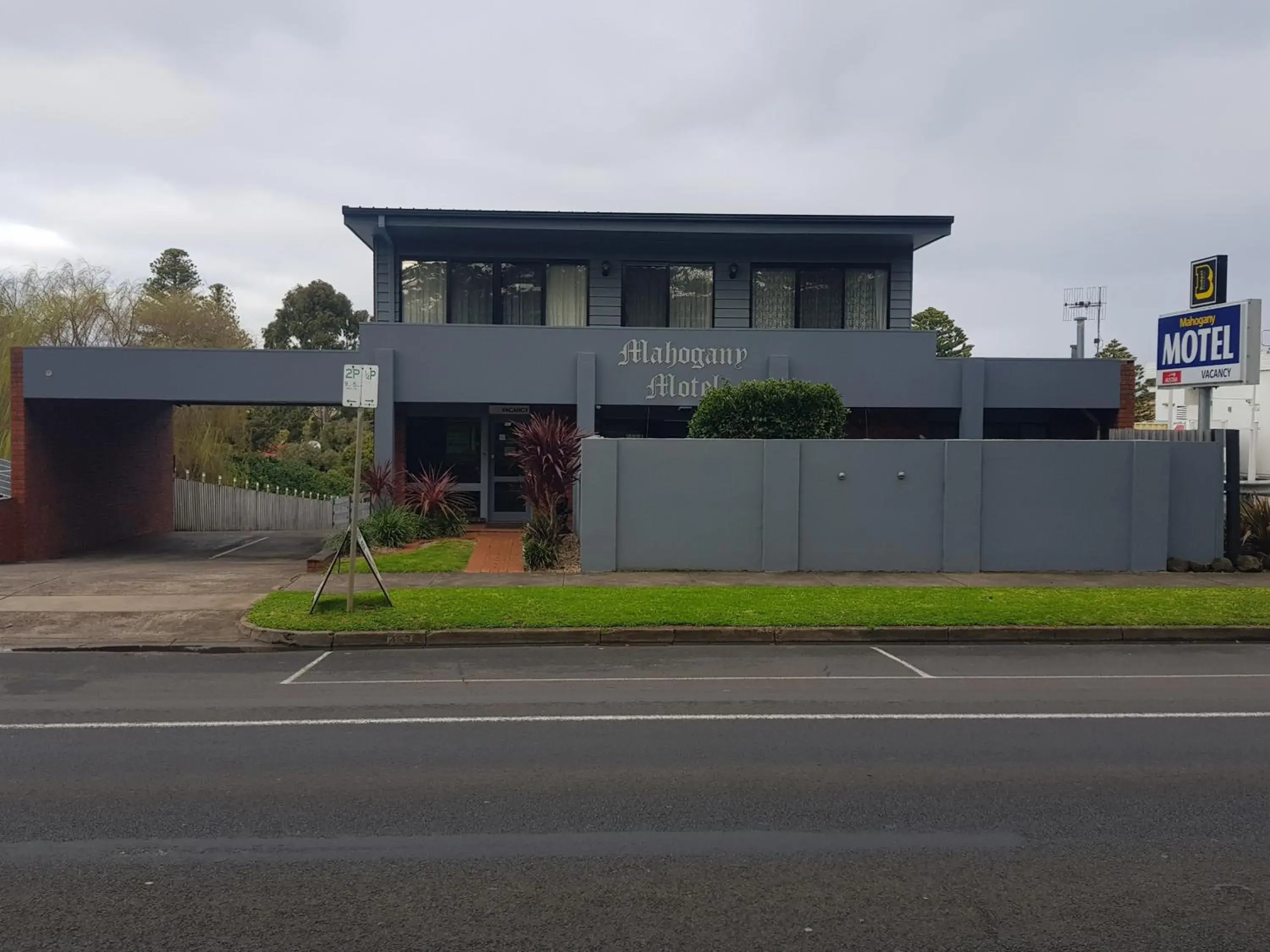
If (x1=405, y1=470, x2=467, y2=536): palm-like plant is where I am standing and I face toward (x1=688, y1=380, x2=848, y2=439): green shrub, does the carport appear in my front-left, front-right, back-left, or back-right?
back-right

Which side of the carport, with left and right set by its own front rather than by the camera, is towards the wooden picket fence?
back

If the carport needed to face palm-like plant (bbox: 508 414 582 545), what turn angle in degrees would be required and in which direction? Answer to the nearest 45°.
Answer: approximately 45° to its left

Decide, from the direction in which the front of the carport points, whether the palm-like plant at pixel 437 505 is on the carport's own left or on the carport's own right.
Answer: on the carport's own left

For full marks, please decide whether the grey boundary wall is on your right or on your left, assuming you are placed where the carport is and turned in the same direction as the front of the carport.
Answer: on your left

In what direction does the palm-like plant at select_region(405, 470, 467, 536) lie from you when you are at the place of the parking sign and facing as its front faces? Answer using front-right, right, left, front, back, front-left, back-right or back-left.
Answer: back

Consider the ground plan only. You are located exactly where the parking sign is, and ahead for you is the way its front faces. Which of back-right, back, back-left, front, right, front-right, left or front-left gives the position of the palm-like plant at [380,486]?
back

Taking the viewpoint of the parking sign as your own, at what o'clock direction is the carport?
The carport is roughly at 5 o'clock from the parking sign.

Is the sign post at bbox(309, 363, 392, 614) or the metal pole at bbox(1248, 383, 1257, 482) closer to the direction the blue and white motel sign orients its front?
the sign post

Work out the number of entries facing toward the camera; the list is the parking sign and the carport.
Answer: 2

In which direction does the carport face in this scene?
toward the camera

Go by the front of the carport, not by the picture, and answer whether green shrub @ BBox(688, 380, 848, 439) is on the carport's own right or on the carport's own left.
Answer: on the carport's own left

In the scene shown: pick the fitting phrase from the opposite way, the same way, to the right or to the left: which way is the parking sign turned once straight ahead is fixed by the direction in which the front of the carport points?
the same way

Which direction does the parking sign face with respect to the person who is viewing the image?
facing the viewer

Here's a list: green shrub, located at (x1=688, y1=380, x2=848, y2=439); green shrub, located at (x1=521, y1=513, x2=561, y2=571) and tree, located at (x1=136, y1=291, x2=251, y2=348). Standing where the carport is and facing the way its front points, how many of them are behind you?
1

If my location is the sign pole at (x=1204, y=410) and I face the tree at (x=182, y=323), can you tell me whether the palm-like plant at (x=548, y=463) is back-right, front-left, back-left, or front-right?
front-left

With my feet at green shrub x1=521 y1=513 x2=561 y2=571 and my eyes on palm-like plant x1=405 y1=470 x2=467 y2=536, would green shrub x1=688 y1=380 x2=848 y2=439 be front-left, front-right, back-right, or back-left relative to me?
back-right
